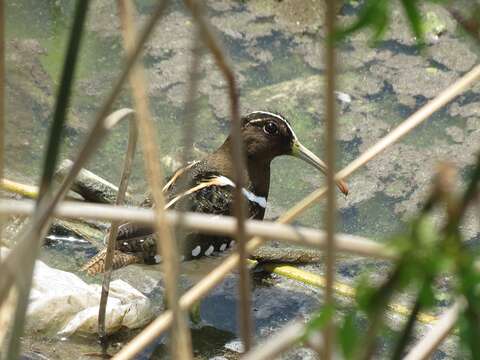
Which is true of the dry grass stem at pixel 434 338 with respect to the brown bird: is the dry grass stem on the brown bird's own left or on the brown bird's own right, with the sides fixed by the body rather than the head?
on the brown bird's own right

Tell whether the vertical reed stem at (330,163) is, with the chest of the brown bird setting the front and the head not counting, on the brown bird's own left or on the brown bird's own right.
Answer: on the brown bird's own right

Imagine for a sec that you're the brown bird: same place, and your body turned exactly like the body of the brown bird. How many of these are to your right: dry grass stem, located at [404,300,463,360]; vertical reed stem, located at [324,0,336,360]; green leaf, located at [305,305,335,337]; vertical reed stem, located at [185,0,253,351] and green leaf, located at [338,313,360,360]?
5

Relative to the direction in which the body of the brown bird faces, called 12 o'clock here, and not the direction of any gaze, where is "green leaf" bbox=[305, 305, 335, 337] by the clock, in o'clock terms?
The green leaf is roughly at 3 o'clock from the brown bird.

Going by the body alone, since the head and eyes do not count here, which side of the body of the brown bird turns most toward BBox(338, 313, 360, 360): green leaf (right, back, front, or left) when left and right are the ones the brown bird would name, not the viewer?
right

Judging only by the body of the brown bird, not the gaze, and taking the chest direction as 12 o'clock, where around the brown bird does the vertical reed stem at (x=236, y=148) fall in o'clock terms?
The vertical reed stem is roughly at 3 o'clock from the brown bird.

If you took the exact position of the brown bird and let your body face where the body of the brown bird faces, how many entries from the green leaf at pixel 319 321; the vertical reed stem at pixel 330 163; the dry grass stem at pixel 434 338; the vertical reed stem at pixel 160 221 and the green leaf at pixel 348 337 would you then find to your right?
5

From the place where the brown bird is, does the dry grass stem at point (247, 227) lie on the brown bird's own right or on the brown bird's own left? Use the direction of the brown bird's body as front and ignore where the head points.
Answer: on the brown bird's own right

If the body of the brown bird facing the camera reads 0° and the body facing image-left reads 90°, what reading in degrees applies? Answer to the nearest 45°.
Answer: approximately 270°

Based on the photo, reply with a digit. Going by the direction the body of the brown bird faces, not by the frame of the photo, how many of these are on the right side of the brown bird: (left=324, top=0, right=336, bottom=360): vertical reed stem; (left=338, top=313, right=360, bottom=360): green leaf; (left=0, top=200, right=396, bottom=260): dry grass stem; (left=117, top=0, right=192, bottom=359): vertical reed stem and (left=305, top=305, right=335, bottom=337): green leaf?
5

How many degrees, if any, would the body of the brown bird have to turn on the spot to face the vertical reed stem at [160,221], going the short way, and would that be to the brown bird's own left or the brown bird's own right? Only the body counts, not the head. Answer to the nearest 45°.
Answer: approximately 90° to the brown bird's own right
